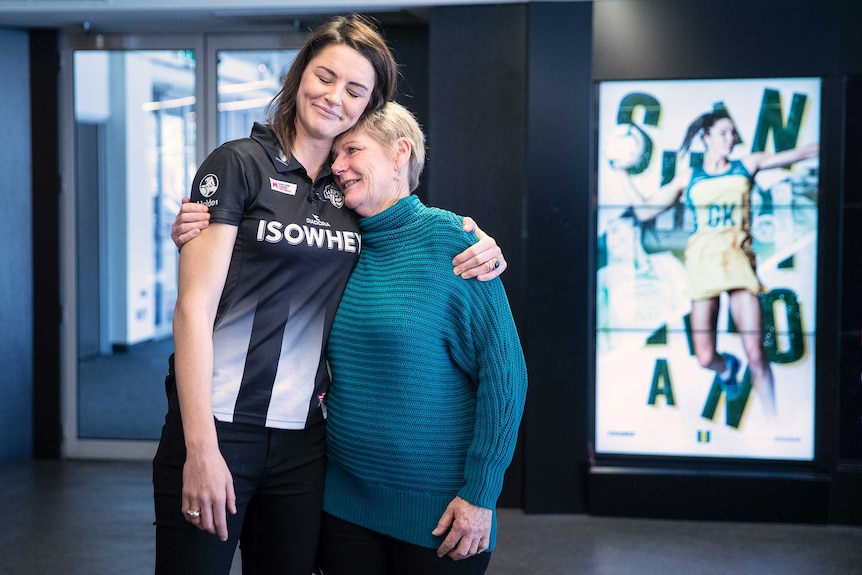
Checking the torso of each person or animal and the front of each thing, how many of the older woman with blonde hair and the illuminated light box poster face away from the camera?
0

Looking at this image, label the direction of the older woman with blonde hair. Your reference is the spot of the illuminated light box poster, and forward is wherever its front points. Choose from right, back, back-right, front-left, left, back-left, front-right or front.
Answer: front

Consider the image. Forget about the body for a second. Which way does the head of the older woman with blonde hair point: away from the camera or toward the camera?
toward the camera

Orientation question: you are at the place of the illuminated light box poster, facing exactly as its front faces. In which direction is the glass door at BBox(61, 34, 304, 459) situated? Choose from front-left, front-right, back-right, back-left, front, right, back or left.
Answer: right

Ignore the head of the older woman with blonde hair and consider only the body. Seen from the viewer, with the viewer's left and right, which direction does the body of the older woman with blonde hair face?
facing the viewer and to the left of the viewer

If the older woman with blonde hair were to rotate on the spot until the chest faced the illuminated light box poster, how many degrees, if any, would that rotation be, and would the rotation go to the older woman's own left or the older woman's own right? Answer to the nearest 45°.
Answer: approximately 180°

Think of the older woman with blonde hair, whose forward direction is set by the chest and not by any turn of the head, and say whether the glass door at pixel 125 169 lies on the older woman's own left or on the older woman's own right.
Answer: on the older woman's own right

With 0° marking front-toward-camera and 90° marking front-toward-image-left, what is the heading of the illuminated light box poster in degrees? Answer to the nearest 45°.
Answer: approximately 0°

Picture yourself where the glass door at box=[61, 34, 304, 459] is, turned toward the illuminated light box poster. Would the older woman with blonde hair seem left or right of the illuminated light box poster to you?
right

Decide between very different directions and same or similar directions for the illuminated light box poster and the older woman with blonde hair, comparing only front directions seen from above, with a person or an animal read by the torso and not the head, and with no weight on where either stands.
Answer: same or similar directions
